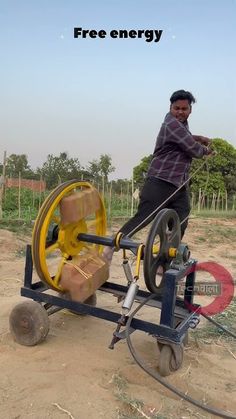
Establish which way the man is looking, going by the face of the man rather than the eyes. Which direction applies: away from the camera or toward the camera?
toward the camera

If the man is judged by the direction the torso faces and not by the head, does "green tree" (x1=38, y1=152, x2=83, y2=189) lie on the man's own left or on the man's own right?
on the man's own left

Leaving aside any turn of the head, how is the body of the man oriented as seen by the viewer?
to the viewer's right
